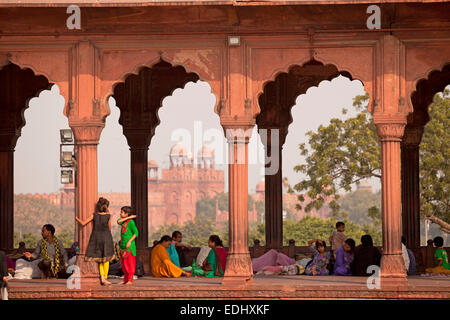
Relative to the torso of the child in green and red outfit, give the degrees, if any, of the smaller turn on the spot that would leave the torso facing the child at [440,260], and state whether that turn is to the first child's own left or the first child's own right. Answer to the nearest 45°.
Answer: approximately 135° to the first child's own left

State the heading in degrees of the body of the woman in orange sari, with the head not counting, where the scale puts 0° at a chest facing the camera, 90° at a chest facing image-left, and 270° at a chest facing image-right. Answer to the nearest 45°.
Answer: approximately 270°

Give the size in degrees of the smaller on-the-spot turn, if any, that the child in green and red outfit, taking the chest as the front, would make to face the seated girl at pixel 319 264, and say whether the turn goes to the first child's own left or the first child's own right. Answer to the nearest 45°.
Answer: approximately 180°

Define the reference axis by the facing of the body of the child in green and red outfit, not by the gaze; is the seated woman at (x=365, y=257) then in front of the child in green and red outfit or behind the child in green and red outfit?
behind

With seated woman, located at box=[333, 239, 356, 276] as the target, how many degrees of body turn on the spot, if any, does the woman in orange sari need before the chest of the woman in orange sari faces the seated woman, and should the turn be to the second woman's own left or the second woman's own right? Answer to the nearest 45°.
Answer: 0° — they already face them

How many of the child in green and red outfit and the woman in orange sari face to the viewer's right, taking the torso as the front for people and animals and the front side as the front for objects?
1

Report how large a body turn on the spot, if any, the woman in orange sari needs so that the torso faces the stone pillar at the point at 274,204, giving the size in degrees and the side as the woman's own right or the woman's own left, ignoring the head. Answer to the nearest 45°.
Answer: approximately 45° to the woman's own left

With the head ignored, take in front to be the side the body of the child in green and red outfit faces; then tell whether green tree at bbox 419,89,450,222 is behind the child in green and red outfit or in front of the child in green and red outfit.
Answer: behind

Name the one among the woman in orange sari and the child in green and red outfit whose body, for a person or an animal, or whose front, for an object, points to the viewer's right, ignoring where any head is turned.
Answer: the woman in orange sari

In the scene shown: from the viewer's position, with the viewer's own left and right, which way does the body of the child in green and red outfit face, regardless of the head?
facing the viewer and to the left of the viewer

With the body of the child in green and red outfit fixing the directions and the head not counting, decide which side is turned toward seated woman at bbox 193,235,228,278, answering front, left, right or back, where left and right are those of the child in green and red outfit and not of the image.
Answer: back
